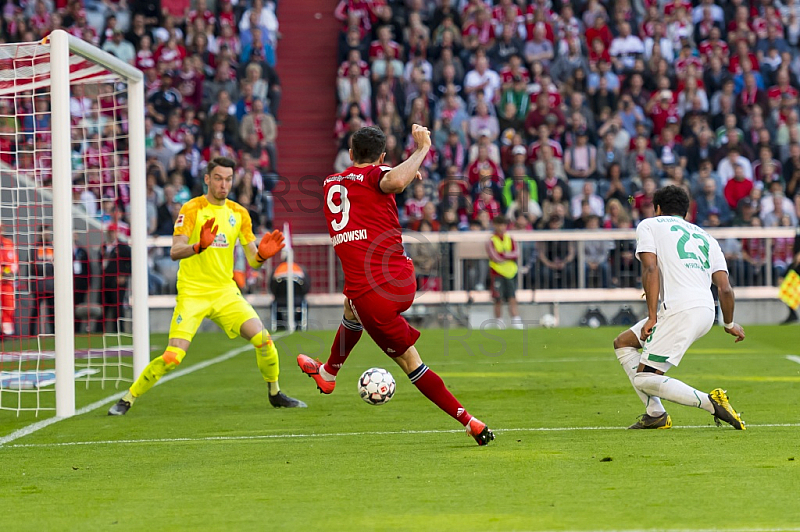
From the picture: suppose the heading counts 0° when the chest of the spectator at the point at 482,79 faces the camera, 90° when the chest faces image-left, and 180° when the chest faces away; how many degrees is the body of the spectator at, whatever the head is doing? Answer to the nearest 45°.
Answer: approximately 0°

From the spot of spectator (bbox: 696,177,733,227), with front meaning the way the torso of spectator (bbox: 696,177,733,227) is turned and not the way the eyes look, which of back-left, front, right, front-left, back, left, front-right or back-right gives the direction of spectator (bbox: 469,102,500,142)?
right

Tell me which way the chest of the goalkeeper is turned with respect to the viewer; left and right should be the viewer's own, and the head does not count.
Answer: facing the viewer and to the right of the viewer

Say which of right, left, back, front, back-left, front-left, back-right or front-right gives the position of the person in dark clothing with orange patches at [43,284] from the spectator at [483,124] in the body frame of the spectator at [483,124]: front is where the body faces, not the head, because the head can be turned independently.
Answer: front-right

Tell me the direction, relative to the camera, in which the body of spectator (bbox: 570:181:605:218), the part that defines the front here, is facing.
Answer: toward the camera

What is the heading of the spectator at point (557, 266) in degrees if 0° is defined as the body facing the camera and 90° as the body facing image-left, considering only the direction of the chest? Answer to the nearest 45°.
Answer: approximately 0°

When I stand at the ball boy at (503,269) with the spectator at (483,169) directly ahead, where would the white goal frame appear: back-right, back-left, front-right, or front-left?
back-left

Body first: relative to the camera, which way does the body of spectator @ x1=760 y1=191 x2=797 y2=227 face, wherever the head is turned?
toward the camera
